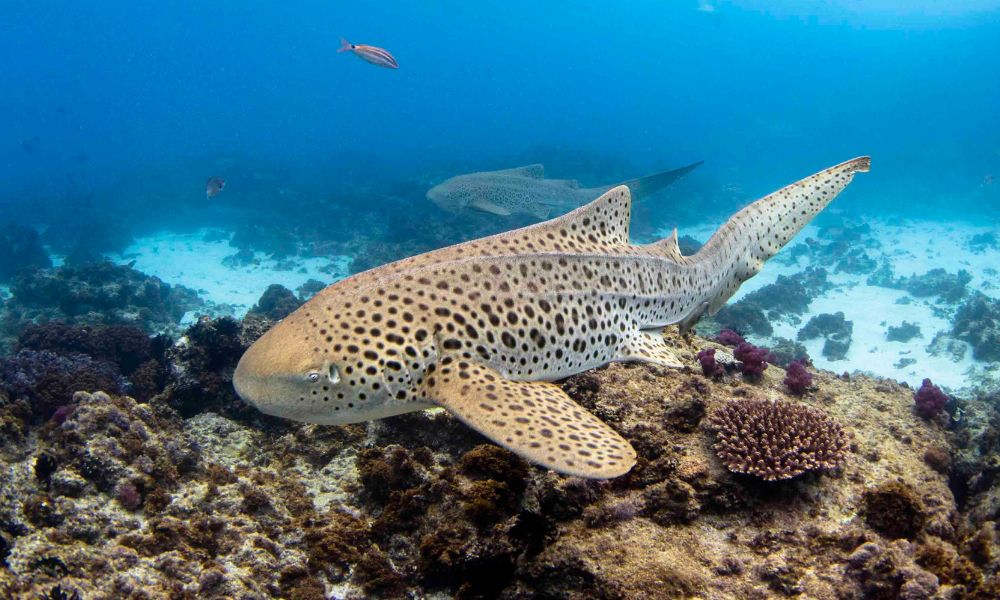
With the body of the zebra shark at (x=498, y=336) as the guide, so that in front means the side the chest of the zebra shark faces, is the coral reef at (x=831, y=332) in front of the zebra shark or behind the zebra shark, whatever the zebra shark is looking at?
behind

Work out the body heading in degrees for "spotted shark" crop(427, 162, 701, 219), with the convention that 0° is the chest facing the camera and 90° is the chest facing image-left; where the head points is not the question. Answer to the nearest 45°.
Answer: approximately 90°

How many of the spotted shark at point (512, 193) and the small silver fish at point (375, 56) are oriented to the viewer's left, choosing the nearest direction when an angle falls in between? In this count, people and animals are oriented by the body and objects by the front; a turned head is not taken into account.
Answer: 1

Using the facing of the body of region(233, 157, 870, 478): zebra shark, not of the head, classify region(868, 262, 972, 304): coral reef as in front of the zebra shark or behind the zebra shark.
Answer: behind

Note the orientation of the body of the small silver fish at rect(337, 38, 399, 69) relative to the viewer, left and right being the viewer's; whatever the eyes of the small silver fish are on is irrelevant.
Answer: facing to the right of the viewer

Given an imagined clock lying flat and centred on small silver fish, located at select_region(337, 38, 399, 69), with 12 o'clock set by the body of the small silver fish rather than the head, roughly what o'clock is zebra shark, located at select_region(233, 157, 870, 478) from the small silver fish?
The zebra shark is roughly at 3 o'clock from the small silver fish.
